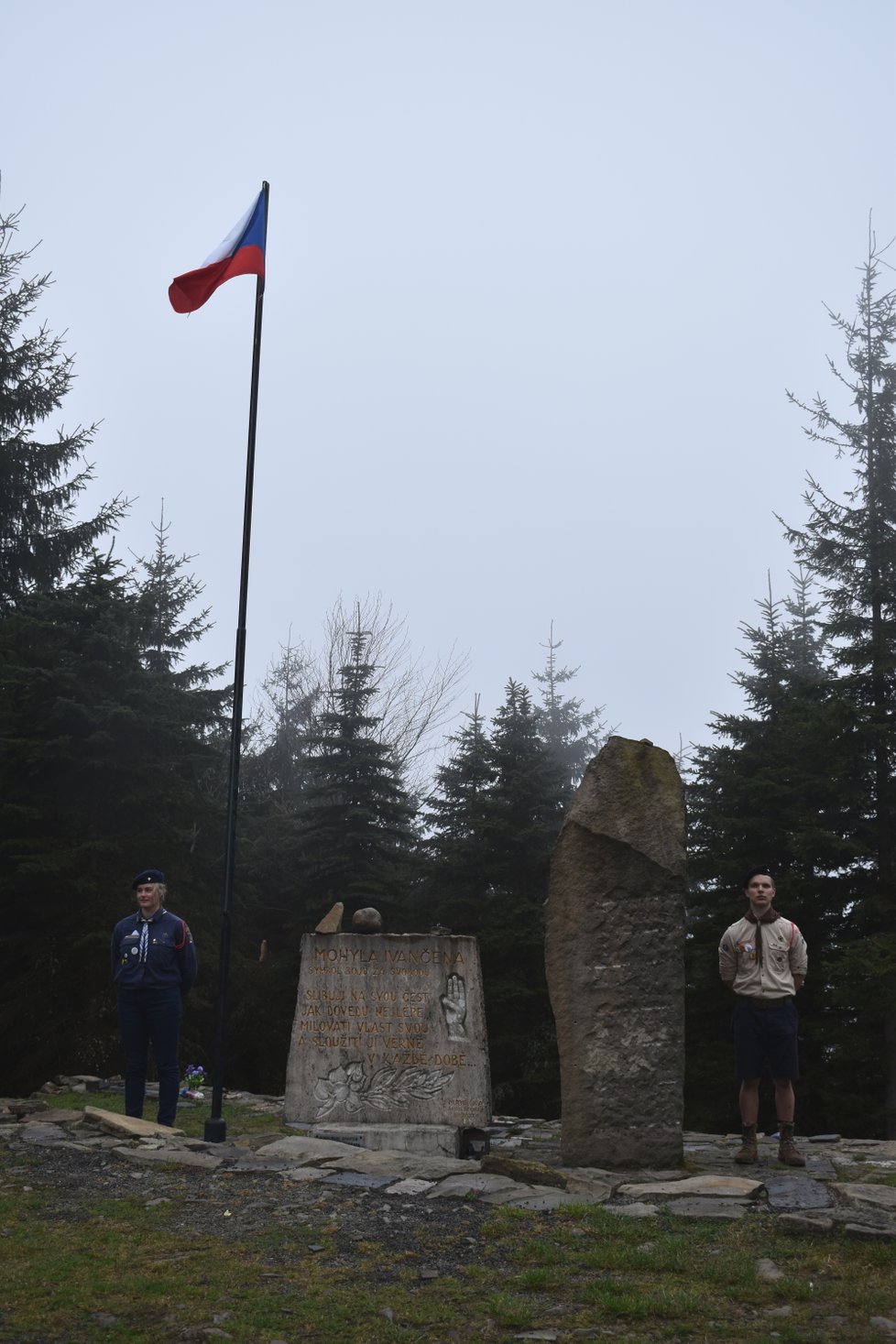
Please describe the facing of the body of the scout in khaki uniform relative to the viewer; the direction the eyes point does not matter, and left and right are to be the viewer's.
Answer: facing the viewer

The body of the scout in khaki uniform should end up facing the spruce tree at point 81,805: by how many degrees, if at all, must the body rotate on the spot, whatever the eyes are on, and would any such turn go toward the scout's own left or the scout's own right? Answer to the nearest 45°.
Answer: approximately 135° to the scout's own right

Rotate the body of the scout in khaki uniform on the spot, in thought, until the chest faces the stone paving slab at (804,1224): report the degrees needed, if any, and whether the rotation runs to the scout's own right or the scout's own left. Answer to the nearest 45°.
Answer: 0° — they already face it

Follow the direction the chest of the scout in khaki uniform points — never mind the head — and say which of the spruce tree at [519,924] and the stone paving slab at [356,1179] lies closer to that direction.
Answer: the stone paving slab

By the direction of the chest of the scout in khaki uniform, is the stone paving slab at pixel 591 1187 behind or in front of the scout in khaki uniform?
in front

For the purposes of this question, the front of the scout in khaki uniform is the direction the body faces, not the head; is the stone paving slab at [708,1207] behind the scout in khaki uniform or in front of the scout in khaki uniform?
in front

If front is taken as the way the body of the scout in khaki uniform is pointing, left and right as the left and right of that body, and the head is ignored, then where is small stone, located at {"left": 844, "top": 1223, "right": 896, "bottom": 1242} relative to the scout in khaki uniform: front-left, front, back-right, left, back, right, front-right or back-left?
front

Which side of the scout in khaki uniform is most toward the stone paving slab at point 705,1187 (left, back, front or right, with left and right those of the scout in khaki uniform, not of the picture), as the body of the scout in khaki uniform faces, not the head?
front

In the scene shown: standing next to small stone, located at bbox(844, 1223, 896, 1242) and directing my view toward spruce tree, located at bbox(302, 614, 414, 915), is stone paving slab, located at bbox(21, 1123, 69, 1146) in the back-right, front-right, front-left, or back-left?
front-left

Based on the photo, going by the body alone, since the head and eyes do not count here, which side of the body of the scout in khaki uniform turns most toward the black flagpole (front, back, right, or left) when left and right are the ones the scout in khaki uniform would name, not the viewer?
right

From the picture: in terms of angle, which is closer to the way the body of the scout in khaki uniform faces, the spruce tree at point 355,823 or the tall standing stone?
the tall standing stone

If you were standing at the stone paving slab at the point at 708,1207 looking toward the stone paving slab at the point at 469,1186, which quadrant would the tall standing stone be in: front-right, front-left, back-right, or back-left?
front-right

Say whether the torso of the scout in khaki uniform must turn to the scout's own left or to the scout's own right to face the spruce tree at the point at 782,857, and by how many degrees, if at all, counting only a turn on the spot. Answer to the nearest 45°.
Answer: approximately 180°

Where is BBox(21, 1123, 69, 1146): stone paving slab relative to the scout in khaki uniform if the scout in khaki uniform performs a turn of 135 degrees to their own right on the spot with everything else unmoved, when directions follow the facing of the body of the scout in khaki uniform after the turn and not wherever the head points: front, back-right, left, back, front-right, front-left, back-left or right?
front-left
